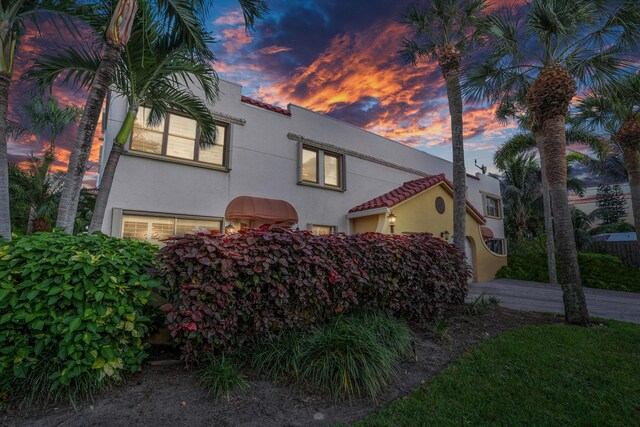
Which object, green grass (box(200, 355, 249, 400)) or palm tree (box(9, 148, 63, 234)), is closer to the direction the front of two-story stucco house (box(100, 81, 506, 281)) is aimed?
the green grass

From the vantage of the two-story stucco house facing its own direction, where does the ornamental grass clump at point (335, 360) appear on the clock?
The ornamental grass clump is roughly at 1 o'clock from the two-story stucco house.

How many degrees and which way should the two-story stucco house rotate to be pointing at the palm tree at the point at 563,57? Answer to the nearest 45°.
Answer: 0° — it already faces it

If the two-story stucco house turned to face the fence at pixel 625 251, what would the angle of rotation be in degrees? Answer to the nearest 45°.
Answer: approximately 45° to its left

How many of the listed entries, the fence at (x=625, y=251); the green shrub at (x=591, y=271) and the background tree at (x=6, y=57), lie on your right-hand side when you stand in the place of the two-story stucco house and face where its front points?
1

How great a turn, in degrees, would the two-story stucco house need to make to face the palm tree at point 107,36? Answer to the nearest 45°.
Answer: approximately 90° to its right

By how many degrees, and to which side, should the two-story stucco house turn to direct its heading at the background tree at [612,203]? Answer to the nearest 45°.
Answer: approximately 90° to its left

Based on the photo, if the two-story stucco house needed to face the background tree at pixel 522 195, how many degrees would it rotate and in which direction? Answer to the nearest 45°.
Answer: approximately 90° to its left

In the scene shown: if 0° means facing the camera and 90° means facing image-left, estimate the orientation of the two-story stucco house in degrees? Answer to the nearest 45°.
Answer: approximately 315°
